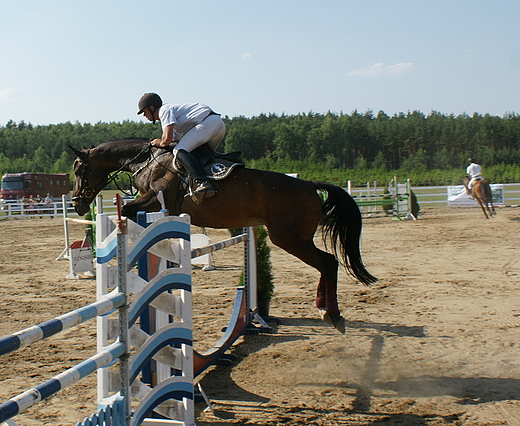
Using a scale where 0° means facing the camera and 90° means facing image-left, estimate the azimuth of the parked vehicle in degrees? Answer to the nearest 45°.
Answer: approximately 45°

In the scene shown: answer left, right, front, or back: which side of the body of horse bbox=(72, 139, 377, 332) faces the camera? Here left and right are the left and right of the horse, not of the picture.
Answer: left

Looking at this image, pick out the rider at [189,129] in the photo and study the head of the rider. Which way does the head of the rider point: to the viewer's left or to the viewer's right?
to the viewer's left

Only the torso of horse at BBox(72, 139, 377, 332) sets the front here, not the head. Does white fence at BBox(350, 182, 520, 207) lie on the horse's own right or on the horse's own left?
on the horse's own right

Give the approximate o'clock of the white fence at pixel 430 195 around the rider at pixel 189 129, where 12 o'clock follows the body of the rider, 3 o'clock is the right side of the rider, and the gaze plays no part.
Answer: The white fence is roughly at 4 o'clock from the rider.

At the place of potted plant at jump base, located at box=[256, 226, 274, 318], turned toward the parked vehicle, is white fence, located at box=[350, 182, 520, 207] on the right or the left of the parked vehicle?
right

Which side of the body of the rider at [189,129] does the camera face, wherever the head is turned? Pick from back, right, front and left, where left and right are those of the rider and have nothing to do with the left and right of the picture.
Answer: left
